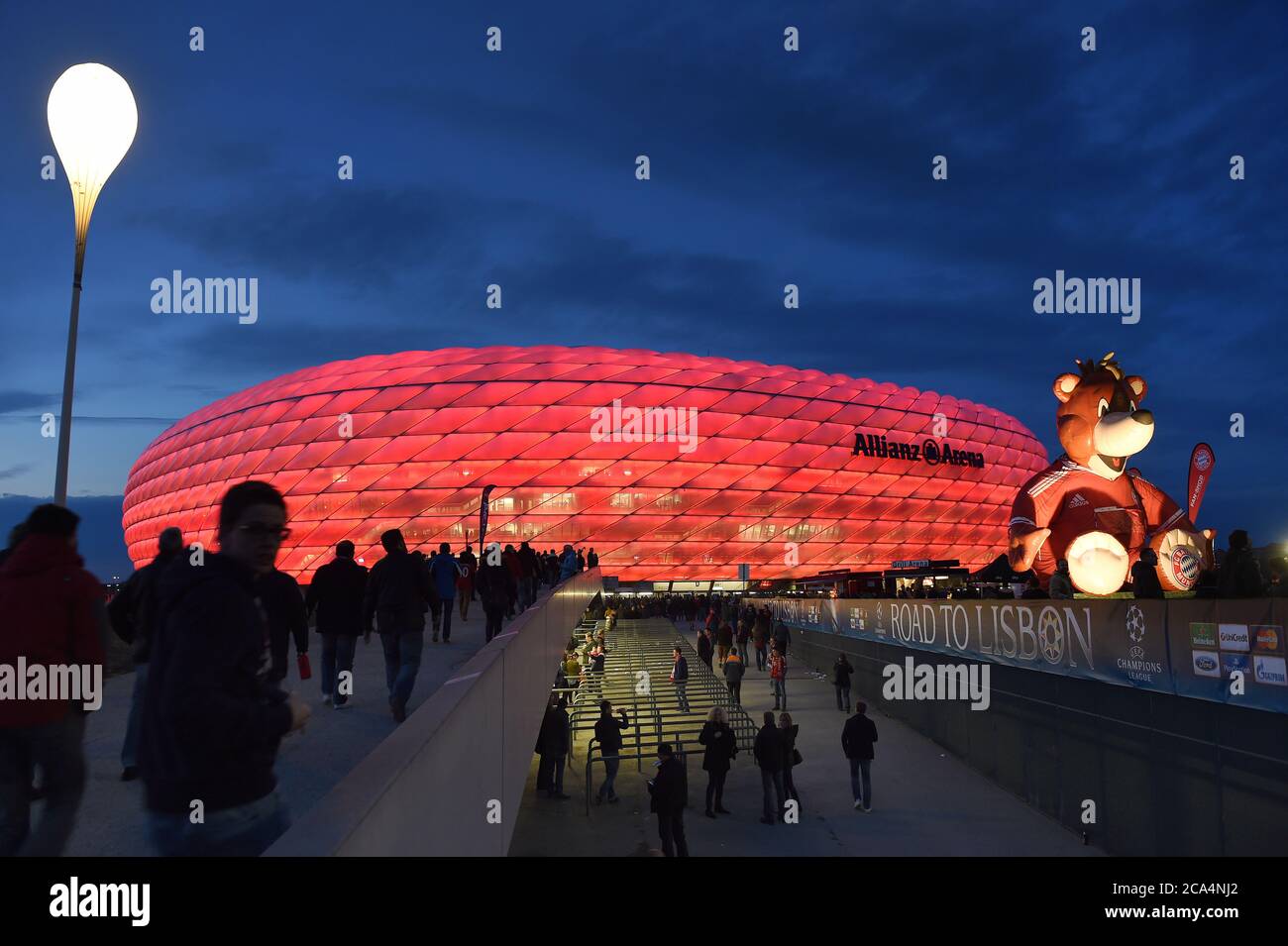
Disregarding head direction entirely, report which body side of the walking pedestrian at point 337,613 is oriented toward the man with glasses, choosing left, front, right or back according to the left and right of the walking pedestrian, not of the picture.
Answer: back

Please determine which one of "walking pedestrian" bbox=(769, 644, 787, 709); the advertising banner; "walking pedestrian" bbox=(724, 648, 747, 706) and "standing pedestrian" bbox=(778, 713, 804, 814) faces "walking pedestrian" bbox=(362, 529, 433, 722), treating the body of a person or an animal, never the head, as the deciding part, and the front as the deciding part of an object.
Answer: the advertising banner

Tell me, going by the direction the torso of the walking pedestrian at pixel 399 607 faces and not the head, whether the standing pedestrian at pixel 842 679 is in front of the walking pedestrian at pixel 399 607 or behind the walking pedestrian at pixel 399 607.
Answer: in front

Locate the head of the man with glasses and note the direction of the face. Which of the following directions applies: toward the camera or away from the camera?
toward the camera

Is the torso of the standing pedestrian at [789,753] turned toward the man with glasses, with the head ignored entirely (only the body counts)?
no

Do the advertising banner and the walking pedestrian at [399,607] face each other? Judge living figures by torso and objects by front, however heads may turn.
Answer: no

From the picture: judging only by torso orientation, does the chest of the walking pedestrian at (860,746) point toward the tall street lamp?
no

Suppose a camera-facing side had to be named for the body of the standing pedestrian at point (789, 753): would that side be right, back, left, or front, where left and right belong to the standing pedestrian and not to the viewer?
back

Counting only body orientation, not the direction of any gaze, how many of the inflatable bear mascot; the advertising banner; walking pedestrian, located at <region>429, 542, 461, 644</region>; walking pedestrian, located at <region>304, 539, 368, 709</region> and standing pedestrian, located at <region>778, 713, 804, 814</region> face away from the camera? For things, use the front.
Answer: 3

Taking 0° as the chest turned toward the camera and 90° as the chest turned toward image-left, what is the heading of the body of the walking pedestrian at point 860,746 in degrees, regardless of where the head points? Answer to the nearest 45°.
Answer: approximately 180°
